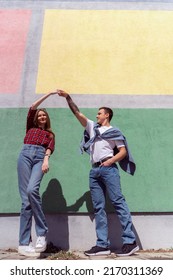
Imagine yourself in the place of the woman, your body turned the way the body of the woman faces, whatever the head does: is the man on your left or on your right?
on your left

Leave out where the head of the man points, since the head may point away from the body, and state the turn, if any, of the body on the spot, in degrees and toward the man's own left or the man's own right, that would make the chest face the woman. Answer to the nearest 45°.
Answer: approximately 45° to the man's own right

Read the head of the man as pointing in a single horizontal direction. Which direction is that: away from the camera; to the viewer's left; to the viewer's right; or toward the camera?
to the viewer's left

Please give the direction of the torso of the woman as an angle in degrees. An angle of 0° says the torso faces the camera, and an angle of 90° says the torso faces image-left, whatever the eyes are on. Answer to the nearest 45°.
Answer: approximately 0°

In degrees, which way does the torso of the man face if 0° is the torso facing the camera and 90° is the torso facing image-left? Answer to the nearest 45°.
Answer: approximately 45°

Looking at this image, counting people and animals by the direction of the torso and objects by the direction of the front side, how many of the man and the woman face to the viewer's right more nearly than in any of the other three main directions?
0
